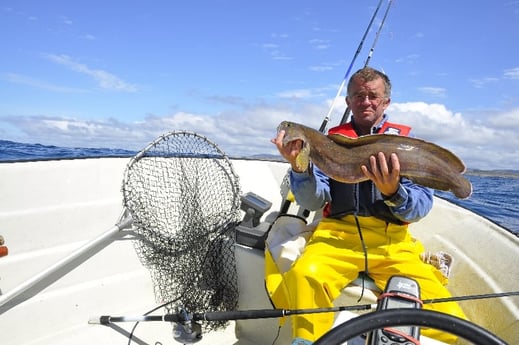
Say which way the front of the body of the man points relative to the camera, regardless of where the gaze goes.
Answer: toward the camera

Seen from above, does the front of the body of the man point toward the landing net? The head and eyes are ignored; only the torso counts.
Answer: no

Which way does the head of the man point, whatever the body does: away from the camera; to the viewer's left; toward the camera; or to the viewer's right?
toward the camera
